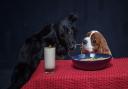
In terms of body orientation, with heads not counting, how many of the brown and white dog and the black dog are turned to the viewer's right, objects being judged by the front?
1

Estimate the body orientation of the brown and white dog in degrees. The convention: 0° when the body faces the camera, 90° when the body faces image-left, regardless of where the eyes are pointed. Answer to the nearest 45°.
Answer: approximately 45°

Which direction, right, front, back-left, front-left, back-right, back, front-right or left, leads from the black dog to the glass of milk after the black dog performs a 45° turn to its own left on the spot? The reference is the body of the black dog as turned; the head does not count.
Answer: back-right

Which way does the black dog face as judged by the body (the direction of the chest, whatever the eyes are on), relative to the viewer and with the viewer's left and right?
facing to the right of the viewer

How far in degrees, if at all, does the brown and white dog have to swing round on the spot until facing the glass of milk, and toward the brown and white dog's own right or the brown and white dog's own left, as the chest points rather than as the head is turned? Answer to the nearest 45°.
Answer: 0° — it already faces it

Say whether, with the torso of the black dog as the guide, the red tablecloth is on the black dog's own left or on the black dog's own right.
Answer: on the black dog's own right

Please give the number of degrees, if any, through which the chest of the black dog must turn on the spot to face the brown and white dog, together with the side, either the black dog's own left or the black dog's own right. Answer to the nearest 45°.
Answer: approximately 45° to the black dog's own right
